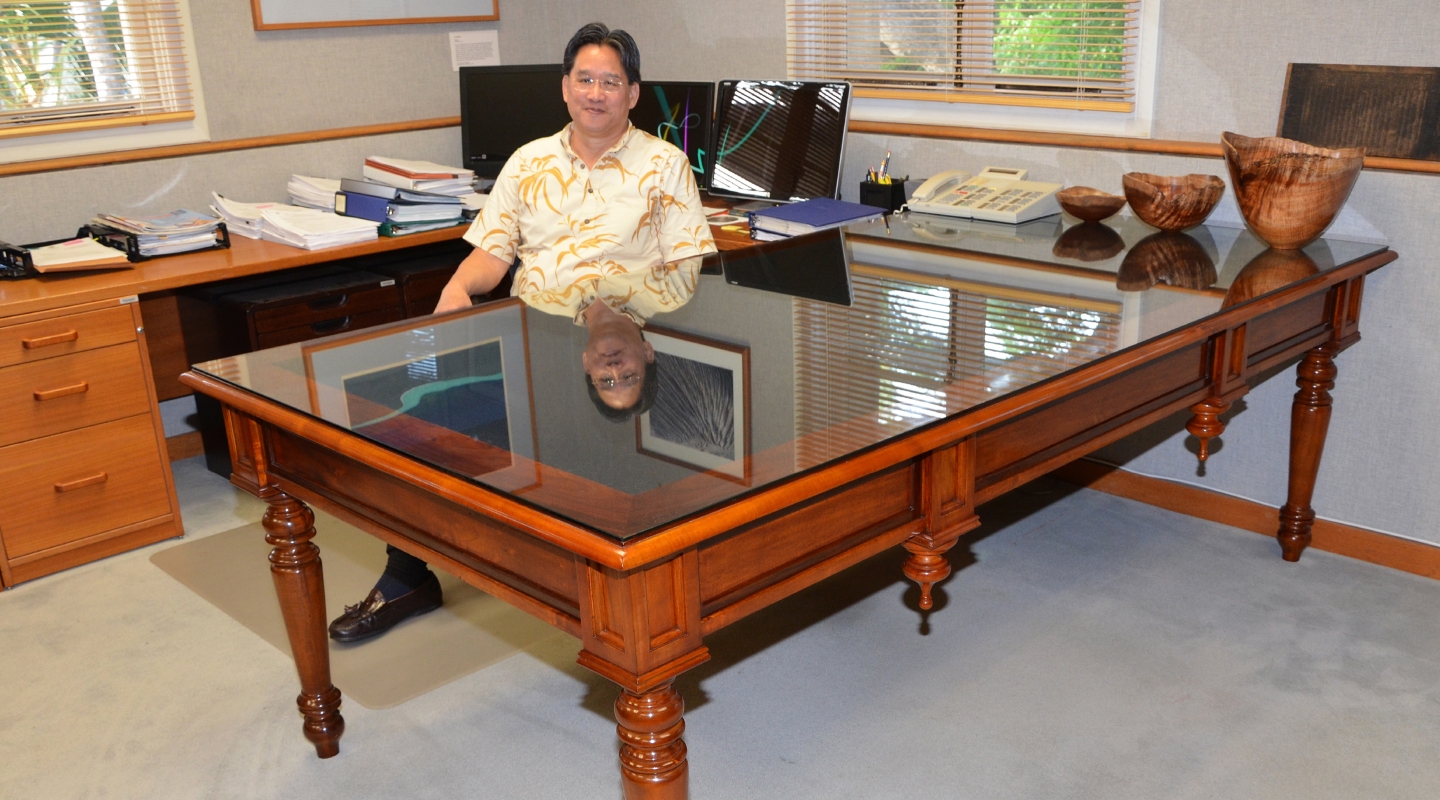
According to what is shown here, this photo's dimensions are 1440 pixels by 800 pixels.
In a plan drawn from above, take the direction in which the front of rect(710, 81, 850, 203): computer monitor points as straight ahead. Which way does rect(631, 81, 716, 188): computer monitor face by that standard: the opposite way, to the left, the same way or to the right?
the same way

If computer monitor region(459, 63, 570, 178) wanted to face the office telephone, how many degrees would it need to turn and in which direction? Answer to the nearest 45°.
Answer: approximately 45° to its left

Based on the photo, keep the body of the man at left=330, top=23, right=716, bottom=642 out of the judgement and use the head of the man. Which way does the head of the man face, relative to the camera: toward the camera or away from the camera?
toward the camera

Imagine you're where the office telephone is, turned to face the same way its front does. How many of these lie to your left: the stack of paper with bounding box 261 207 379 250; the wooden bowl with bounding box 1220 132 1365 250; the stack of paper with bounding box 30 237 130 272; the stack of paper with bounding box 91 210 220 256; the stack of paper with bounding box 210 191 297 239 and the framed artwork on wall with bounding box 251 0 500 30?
1

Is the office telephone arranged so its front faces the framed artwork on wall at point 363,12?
no

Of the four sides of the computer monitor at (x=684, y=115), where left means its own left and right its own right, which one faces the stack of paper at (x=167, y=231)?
right

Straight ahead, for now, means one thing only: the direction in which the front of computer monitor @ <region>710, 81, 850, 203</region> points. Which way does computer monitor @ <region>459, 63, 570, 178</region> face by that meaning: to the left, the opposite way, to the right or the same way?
the same way

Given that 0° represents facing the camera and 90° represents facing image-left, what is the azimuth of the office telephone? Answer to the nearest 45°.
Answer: approximately 45°

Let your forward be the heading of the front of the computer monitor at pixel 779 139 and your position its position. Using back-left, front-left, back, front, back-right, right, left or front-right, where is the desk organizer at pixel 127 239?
right

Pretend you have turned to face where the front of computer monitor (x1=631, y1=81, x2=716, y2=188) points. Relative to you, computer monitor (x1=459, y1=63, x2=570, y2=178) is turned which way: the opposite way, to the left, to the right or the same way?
the same way

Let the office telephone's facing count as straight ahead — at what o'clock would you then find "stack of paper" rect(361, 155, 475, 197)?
The stack of paper is roughly at 2 o'clock from the office telephone.

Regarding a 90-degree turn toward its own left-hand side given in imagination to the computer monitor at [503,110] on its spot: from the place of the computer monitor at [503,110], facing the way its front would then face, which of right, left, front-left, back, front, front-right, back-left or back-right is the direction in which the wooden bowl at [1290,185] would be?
front-right

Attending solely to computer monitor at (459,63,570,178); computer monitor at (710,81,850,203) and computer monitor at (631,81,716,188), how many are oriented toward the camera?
3

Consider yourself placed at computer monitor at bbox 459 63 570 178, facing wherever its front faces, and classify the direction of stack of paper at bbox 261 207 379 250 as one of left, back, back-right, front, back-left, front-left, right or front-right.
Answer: front-right

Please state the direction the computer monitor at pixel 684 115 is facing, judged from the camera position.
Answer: facing the viewer

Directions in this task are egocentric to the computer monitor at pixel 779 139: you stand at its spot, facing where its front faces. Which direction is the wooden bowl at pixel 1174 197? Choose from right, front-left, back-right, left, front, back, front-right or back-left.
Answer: front-left

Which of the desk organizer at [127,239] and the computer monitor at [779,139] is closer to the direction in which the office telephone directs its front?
the desk organizer
